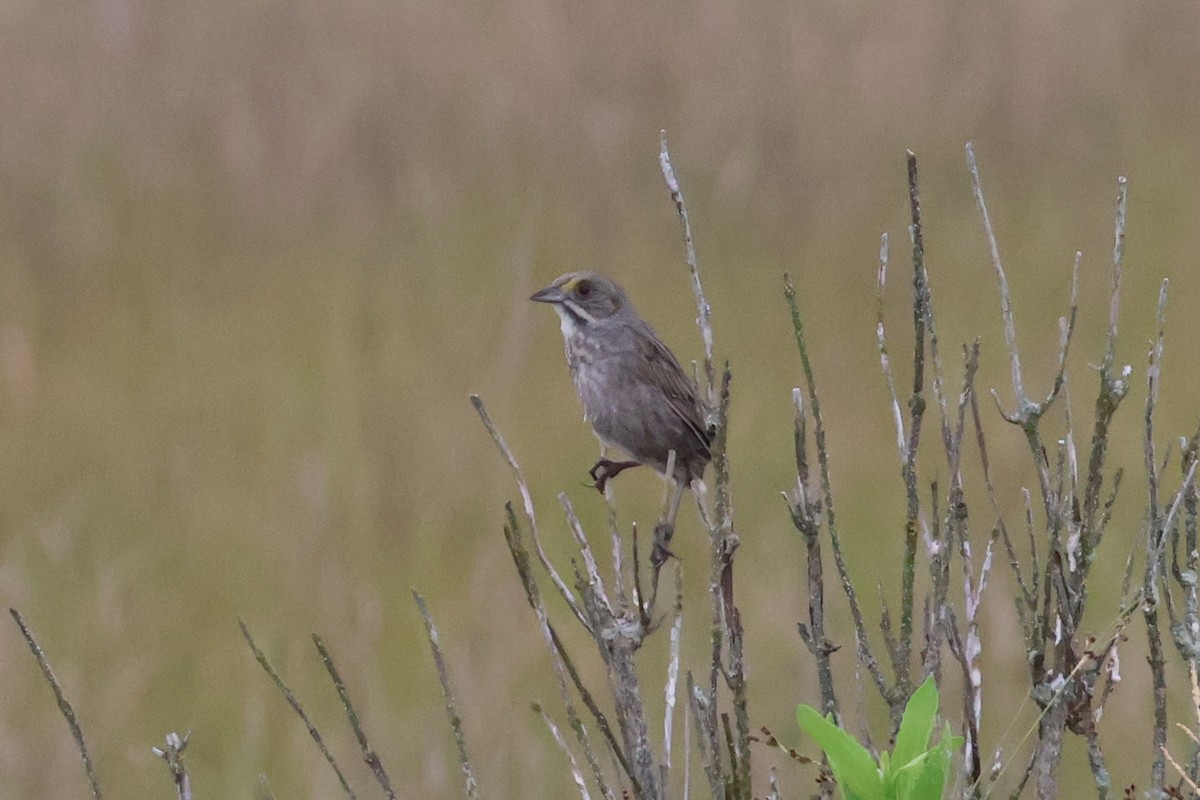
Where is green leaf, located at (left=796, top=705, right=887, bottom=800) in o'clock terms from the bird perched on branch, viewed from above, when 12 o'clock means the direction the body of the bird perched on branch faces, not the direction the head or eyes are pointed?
The green leaf is roughly at 9 o'clock from the bird perched on branch.

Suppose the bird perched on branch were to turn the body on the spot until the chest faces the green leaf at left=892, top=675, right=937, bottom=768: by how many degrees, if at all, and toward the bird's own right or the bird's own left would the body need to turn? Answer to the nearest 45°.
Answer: approximately 90° to the bird's own left

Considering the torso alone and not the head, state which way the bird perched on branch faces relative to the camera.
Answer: to the viewer's left
